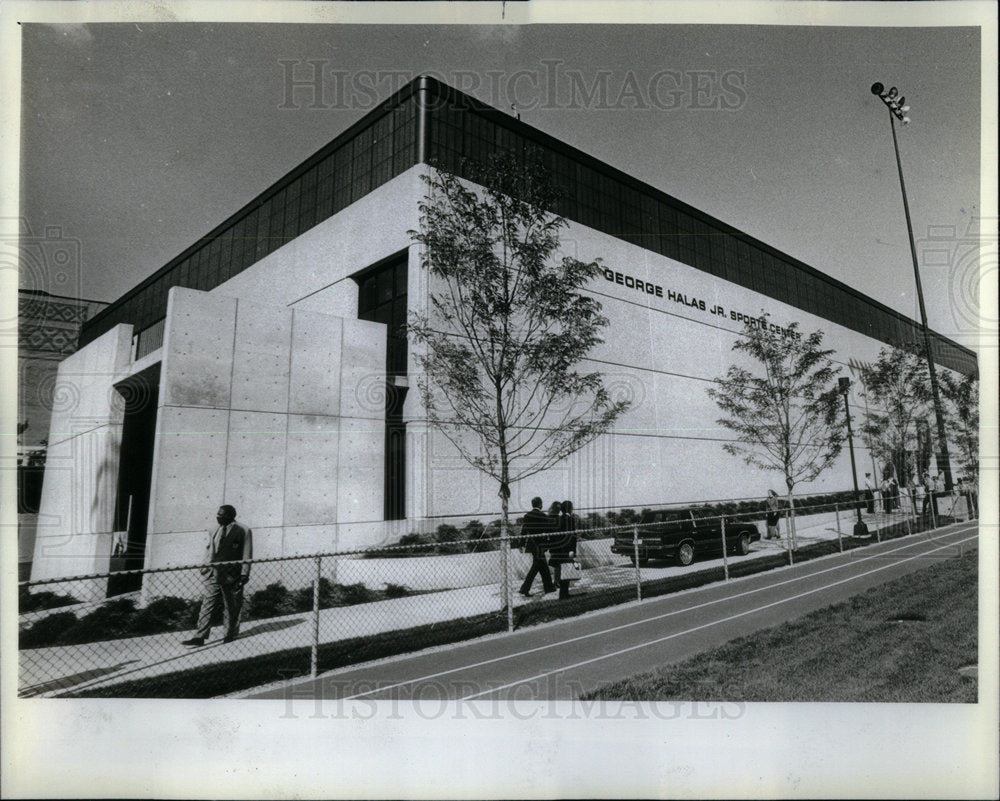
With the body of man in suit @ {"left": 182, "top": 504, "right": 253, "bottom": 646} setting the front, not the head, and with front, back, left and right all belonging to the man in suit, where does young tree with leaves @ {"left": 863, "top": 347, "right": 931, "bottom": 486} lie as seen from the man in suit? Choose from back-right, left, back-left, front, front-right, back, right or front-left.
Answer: back-left

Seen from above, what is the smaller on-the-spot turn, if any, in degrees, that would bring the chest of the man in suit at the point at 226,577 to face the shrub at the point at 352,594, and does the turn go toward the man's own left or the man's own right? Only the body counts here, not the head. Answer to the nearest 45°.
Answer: approximately 180°

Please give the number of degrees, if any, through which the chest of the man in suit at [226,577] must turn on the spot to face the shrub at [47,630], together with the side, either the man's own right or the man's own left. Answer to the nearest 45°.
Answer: approximately 45° to the man's own right

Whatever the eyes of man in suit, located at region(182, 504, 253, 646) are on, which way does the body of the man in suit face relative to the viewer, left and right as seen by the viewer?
facing the viewer and to the left of the viewer

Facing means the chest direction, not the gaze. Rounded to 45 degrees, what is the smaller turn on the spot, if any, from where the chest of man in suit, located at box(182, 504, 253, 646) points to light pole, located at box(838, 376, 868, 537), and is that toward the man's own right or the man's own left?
approximately 135° to the man's own left

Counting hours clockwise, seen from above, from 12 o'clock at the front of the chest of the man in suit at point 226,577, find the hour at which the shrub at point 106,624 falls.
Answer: The shrub is roughly at 3 o'clock from the man in suit.

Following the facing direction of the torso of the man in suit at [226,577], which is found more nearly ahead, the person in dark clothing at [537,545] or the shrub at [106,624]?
the shrub
